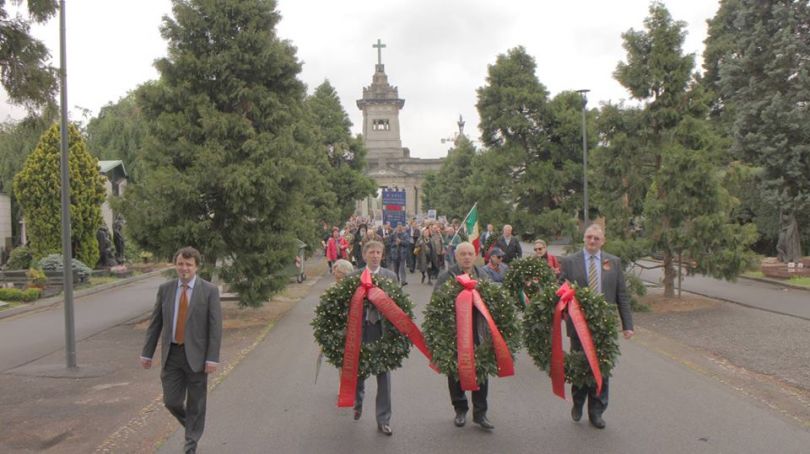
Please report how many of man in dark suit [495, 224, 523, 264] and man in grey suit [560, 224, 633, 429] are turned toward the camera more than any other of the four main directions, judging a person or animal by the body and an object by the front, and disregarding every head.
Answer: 2

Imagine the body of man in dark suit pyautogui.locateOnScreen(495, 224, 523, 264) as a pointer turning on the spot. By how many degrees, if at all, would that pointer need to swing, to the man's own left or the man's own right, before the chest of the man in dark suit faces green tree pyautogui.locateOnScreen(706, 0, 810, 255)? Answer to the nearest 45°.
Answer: approximately 135° to the man's own left

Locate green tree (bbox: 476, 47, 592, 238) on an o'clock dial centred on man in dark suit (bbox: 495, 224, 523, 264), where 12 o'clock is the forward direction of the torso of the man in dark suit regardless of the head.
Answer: The green tree is roughly at 6 o'clock from the man in dark suit.

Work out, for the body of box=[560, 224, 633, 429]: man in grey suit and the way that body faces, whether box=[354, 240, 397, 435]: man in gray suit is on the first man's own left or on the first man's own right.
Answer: on the first man's own right

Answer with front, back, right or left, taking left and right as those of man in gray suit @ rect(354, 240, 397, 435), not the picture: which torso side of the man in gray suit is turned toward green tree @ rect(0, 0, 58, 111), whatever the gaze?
right

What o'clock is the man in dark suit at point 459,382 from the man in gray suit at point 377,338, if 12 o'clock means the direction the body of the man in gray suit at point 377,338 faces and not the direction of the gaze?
the man in dark suit at point 459,382 is roughly at 9 o'clock from the man in gray suit at point 377,338.

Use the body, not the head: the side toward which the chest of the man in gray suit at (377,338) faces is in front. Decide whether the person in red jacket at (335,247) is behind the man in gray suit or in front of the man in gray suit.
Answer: behind

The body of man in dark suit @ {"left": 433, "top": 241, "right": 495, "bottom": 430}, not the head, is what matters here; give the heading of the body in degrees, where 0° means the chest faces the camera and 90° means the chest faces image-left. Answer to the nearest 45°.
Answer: approximately 0°
